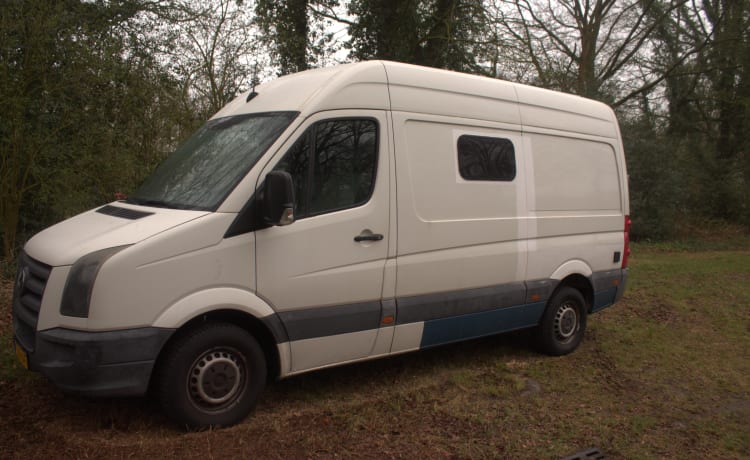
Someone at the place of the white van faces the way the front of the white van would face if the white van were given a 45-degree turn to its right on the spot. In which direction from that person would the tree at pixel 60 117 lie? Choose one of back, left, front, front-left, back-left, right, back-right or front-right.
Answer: front-right

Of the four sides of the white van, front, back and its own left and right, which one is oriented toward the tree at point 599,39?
back

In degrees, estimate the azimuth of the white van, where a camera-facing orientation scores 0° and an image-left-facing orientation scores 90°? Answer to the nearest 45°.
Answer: approximately 45°

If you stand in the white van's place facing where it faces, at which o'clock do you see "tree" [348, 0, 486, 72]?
The tree is roughly at 5 o'clock from the white van.
